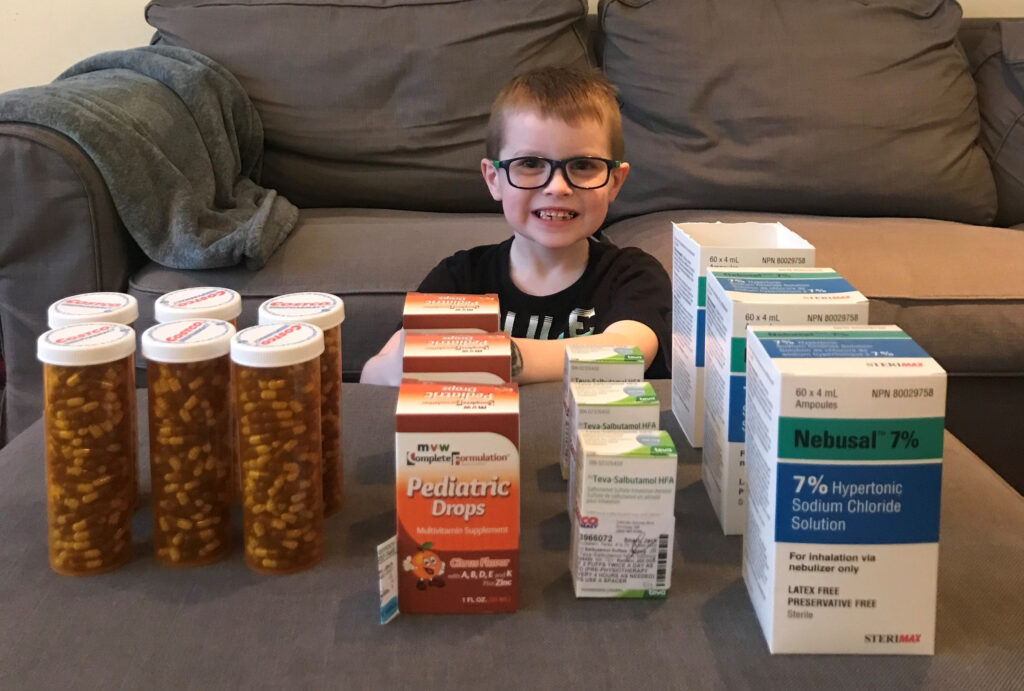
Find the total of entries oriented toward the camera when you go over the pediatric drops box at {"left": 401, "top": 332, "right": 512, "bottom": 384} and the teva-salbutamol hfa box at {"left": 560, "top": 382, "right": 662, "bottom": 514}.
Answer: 2

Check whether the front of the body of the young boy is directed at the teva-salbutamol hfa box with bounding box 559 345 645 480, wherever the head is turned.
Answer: yes

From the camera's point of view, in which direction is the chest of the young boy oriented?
toward the camera

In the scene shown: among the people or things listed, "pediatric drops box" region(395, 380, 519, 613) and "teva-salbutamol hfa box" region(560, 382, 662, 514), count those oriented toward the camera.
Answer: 2

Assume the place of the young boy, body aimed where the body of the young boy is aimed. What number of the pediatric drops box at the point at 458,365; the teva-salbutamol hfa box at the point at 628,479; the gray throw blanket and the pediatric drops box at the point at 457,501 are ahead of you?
3

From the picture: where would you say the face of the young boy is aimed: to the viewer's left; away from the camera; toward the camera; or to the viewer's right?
toward the camera

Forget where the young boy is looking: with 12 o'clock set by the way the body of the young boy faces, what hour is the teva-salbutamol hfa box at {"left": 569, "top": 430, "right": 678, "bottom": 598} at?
The teva-salbutamol hfa box is roughly at 12 o'clock from the young boy.

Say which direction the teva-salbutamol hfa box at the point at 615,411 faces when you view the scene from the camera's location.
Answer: facing the viewer

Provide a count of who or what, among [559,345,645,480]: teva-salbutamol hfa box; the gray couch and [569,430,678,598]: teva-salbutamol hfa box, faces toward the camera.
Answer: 3
